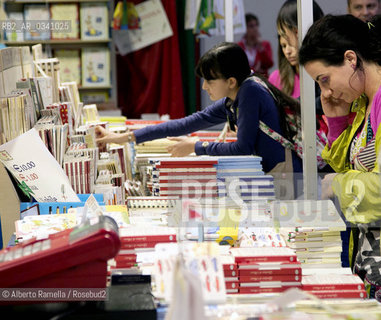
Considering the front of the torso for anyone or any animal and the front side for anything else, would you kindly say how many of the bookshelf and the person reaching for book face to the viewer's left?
1

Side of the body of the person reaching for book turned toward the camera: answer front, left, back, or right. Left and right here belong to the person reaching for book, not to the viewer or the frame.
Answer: left

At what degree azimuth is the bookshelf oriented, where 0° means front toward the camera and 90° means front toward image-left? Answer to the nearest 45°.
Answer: approximately 0°

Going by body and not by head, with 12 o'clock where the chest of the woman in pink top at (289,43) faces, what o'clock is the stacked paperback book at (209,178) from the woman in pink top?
The stacked paperback book is roughly at 1 o'clock from the woman in pink top.

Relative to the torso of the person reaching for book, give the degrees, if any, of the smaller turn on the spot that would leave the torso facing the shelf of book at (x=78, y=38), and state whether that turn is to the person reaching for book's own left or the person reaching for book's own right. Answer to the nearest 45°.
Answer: approximately 90° to the person reaching for book's own right

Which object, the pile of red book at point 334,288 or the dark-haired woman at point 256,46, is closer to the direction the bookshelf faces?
the pile of red book

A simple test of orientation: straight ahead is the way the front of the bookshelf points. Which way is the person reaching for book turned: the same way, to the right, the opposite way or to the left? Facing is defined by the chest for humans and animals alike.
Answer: to the right

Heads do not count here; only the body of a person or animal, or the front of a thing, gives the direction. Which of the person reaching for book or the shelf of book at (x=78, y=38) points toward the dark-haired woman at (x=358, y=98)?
the shelf of book

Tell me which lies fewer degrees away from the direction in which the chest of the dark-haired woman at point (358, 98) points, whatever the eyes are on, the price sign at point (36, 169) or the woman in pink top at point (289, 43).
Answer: the price sign

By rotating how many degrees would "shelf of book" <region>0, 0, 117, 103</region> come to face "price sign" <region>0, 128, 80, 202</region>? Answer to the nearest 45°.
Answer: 0° — it already faces it

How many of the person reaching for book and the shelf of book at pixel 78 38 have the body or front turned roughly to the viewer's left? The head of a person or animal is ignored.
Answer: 1
